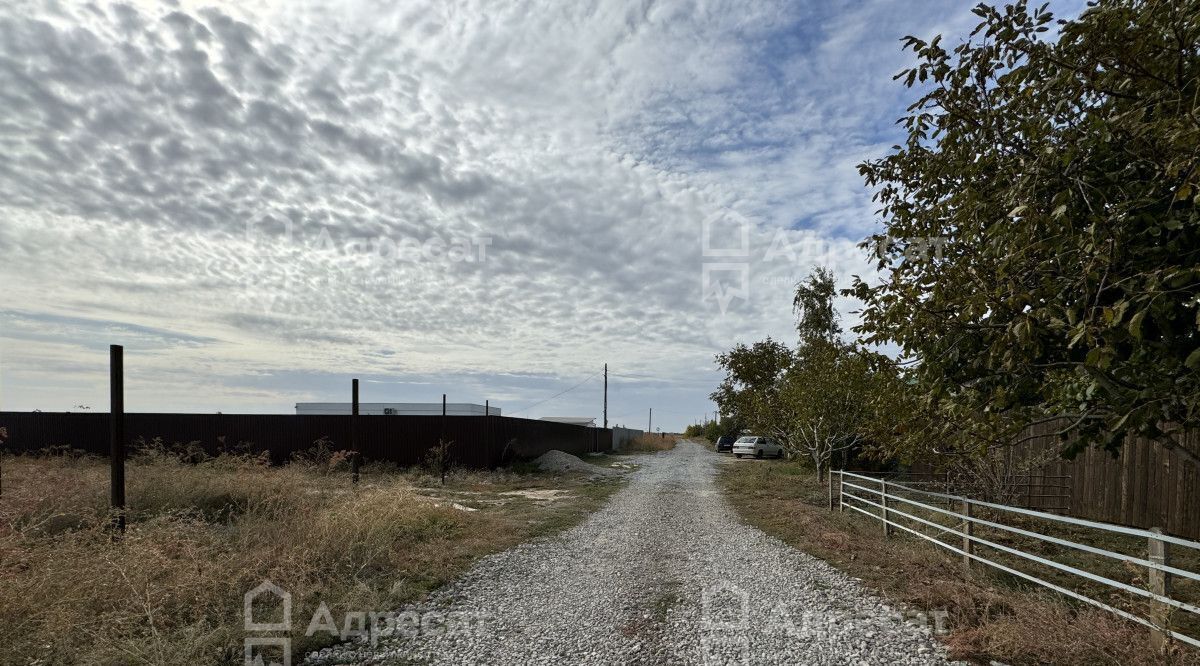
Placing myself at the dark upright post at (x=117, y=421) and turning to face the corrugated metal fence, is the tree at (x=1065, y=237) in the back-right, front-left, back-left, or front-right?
back-right
